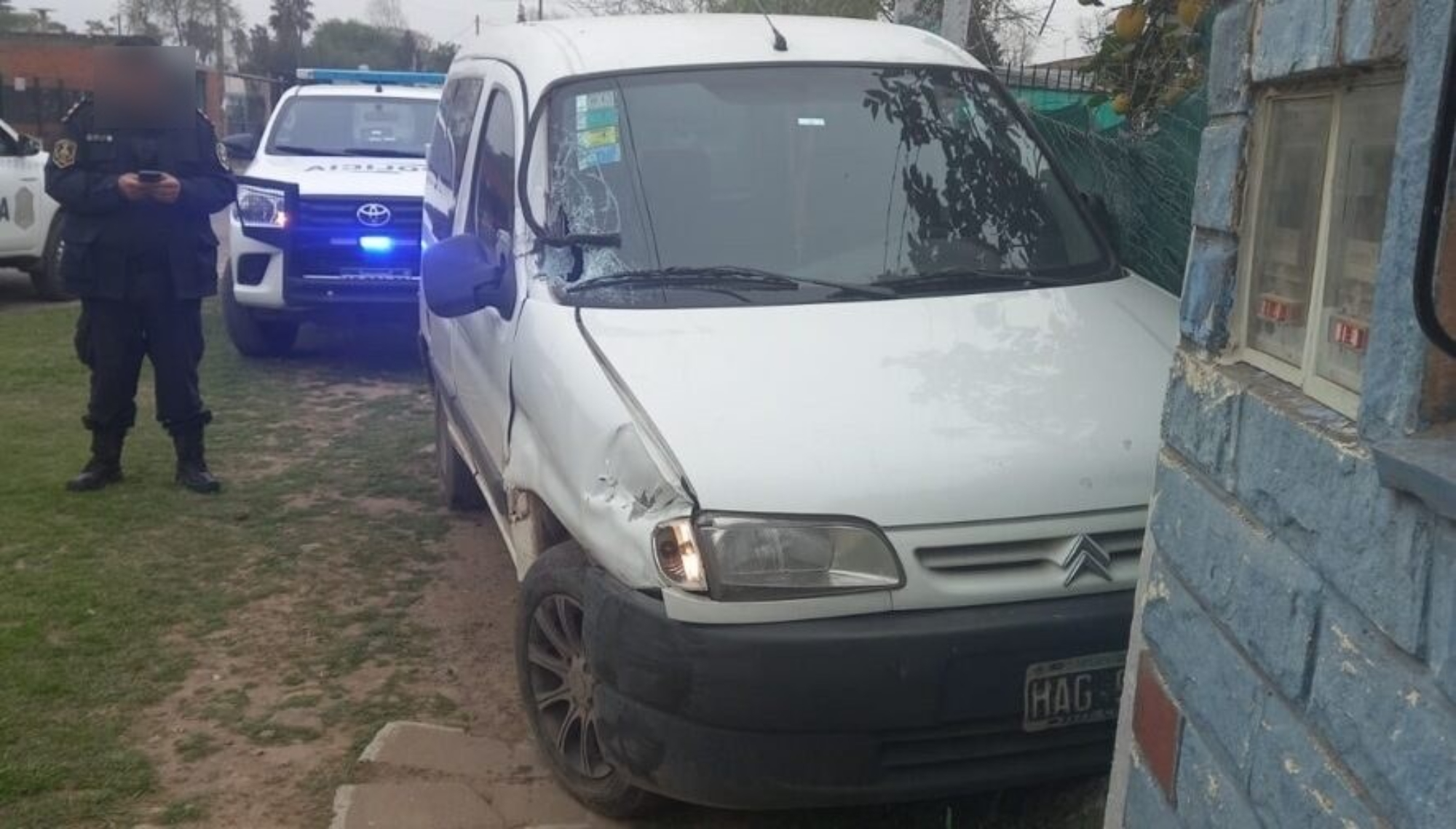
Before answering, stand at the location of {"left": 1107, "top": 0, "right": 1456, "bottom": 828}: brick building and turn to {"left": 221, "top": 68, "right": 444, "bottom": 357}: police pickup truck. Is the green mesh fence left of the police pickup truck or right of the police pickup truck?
right

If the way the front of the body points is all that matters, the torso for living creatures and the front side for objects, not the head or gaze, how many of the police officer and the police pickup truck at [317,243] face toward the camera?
2

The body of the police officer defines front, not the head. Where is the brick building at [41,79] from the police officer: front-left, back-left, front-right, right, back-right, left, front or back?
back

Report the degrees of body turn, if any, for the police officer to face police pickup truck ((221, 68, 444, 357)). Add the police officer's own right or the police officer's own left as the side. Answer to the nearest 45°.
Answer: approximately 180°

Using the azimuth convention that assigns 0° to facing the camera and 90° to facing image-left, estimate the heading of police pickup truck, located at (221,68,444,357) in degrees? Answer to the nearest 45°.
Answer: approximately 0°

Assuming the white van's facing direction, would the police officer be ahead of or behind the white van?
behind

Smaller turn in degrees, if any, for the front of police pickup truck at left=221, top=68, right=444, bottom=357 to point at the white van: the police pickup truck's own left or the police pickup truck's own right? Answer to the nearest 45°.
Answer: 0° — it already faces it

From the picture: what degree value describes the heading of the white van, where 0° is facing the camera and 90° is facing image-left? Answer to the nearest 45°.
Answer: approximately 315°

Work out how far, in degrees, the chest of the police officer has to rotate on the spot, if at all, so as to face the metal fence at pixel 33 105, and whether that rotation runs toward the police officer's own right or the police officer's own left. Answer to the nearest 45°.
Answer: approximately 180°

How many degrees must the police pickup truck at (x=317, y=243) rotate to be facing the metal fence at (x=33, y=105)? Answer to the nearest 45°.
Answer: approximately 180°

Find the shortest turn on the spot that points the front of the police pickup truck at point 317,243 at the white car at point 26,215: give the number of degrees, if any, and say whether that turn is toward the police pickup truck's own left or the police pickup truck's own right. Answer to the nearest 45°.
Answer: approximately 135° to the police pickup truck's own right
